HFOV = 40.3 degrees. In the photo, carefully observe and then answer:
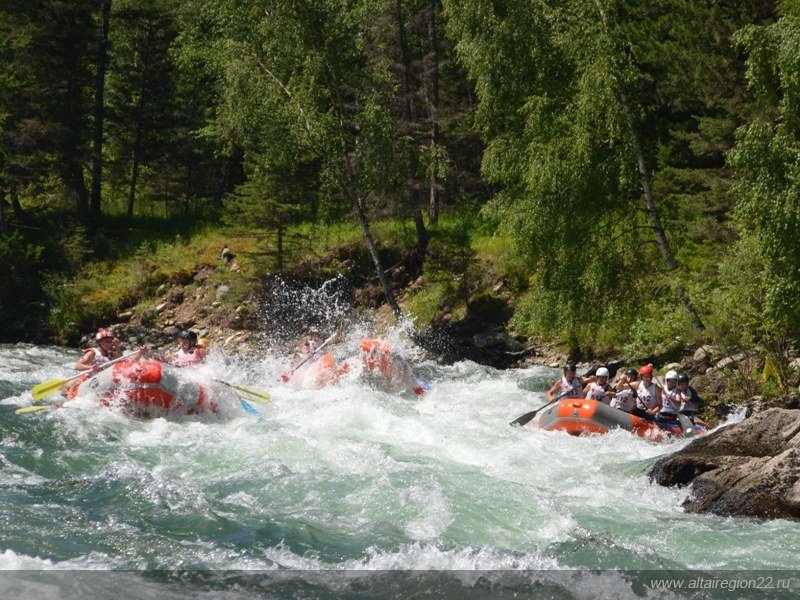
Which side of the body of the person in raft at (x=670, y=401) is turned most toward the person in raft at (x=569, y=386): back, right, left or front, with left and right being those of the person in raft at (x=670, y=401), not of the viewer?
right

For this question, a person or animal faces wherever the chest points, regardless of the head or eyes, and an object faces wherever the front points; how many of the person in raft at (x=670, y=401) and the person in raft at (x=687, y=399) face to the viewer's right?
0

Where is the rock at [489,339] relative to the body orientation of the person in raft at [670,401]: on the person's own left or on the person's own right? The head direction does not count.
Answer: on the person's own right

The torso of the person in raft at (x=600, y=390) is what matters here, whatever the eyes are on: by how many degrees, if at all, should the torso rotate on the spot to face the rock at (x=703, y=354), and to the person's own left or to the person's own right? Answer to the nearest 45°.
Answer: approximately 180°

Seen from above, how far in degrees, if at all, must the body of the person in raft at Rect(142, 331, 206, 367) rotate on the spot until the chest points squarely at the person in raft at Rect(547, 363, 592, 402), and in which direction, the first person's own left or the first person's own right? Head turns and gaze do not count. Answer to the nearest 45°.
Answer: approximately 135° to the first person's own left

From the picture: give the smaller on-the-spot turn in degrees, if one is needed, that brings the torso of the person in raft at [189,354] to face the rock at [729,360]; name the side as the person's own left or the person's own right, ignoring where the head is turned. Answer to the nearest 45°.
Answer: approximately 135° to the person's own left

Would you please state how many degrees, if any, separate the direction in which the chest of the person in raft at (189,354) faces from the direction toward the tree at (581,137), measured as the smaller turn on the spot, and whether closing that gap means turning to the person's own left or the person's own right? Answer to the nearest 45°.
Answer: approximately 135° to the person's own left

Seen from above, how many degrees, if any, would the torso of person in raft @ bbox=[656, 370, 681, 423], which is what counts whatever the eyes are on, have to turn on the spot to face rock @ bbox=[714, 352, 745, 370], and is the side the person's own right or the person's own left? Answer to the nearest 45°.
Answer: approximately 180°

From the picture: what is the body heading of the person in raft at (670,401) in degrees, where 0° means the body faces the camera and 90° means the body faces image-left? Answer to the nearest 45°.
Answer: approximately 45°

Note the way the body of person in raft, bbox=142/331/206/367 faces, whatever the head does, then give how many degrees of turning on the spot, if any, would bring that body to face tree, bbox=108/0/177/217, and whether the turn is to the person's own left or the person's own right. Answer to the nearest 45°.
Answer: approximately 135° to the person's own right
